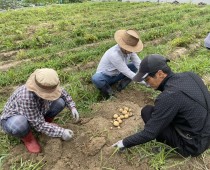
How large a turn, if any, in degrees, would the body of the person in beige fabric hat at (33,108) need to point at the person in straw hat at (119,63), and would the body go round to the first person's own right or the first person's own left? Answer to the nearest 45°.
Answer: approximately 90° to the first person's own left

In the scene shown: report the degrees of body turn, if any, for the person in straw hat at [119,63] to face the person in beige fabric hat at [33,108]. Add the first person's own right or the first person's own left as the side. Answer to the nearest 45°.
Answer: approximately 90° to the first person's own right

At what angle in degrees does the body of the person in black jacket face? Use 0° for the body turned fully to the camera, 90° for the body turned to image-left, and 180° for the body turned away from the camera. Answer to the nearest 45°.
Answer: approximately 90°

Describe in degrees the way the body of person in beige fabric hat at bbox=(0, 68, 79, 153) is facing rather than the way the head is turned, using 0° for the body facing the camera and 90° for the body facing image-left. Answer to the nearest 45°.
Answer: approximately 315°

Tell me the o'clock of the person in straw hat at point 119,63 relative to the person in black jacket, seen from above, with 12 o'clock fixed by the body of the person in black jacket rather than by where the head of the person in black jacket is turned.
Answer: The person in straw hat is roughly at 2 o'clock from the person in black jacket.
